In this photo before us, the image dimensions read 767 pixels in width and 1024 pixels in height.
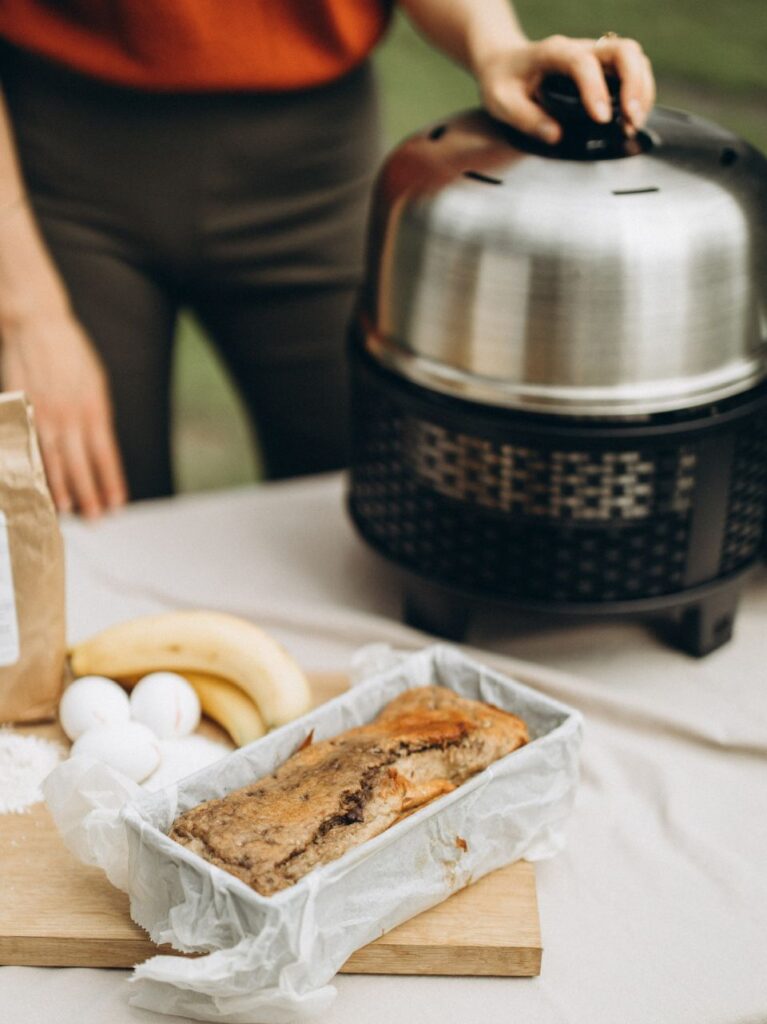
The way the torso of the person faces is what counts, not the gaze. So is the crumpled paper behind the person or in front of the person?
in front

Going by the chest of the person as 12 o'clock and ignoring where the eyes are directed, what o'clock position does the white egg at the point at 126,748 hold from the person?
The white egg is roughly at 12 o'clock from the person.

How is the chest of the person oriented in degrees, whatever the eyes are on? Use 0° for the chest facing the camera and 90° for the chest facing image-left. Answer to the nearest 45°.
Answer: approximately 0°

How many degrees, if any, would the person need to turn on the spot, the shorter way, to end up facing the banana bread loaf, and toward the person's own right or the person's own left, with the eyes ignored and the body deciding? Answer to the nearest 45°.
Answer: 0° — they already face it

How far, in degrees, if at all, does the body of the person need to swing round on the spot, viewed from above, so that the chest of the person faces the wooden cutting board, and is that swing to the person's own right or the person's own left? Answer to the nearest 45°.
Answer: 0° — they already face it

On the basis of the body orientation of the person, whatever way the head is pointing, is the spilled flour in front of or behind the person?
in front
